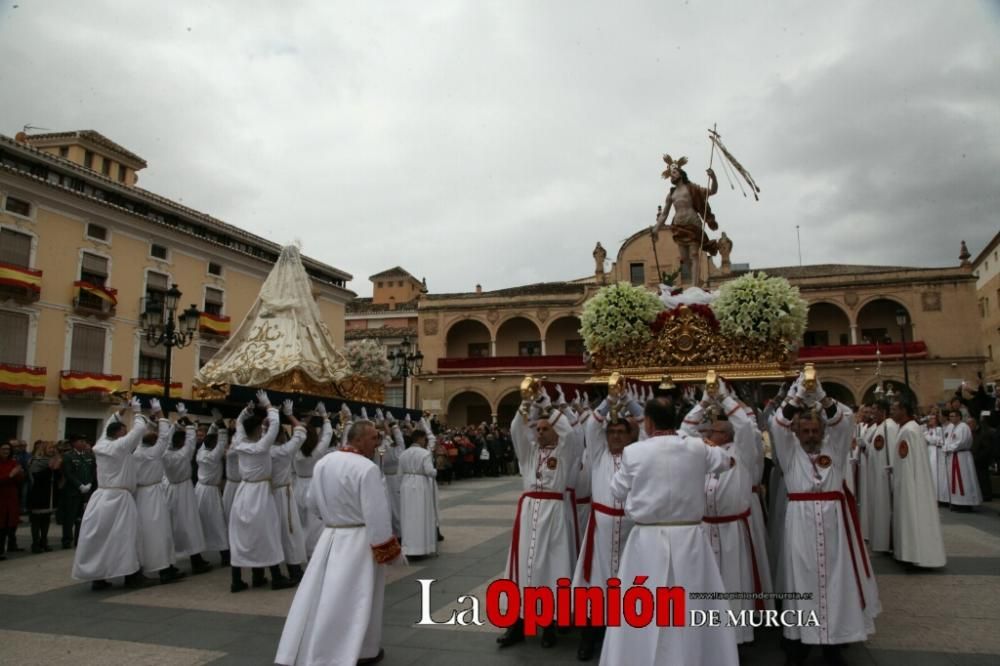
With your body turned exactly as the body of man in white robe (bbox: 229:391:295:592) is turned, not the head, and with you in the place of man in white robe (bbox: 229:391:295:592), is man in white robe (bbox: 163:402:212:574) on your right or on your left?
on your left

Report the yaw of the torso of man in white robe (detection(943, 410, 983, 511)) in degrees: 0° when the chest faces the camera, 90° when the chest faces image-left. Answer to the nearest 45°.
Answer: approximately 45°

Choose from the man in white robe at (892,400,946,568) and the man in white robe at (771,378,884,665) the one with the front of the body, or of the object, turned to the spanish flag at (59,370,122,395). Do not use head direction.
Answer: the man in white robe at (892,400,946,568)

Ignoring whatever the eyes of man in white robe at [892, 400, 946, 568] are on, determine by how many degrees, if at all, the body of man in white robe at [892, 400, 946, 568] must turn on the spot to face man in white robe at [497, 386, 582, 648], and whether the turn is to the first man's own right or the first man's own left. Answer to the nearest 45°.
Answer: approximately 45° to the first man's own left

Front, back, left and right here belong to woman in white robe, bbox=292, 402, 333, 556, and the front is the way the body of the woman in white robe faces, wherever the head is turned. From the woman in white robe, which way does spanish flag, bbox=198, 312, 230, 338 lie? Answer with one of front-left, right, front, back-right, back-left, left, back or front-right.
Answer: front-left

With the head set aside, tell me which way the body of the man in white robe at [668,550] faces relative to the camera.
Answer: away from the camera

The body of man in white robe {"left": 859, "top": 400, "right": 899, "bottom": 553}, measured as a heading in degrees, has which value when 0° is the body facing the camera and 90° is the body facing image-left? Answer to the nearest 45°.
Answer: approximately 45°

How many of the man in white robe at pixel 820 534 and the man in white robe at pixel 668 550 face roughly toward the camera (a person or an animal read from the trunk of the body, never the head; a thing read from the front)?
1

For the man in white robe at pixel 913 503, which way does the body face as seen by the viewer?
to the viewer's left

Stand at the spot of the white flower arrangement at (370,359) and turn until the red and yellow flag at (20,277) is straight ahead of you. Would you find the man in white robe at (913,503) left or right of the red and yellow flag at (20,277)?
left
